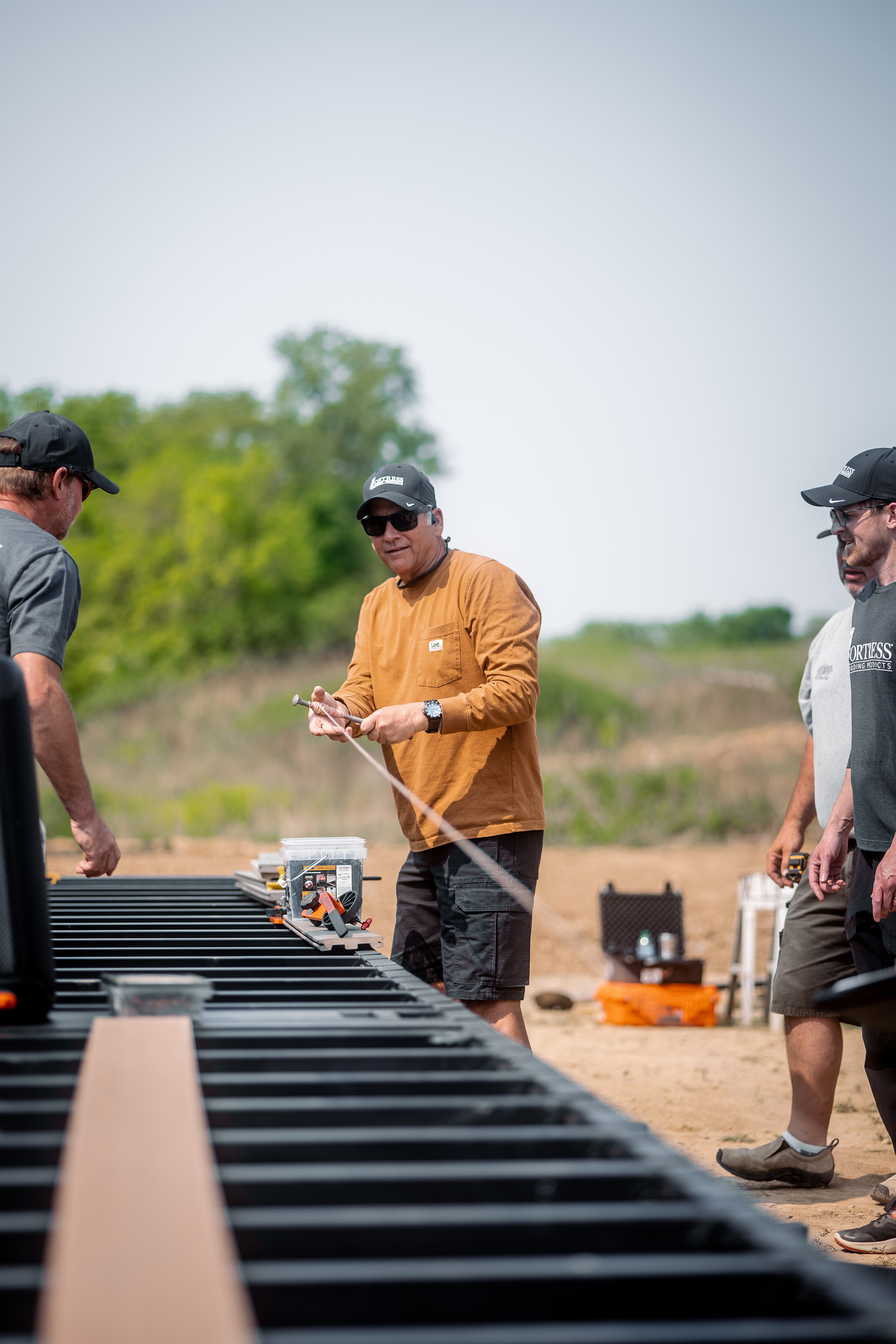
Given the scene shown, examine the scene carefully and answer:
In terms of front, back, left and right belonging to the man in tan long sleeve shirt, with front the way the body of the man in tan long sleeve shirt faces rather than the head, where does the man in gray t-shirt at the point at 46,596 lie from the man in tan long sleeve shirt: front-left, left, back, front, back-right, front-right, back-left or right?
front

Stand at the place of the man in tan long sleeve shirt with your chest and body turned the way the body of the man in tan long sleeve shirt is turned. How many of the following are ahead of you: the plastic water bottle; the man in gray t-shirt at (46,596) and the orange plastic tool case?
1

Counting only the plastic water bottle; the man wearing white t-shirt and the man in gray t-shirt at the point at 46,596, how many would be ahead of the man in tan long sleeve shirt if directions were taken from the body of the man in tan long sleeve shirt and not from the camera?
1

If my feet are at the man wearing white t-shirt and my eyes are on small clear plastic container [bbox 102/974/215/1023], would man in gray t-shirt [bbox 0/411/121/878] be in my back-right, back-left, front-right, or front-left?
front-right

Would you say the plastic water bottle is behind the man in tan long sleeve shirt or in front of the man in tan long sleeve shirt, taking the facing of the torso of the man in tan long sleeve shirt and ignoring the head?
behind

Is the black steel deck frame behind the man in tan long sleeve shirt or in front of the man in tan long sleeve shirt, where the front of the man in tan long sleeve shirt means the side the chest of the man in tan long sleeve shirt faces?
in front

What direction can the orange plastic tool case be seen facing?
toward the camera

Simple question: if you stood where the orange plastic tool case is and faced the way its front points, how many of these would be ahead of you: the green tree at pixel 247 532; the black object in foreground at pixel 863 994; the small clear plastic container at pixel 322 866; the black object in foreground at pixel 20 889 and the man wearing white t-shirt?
4

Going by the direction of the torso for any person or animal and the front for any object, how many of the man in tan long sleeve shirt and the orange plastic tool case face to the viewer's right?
0

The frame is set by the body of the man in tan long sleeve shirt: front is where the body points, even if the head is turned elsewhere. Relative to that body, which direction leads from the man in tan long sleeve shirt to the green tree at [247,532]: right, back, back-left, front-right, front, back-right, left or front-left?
back-right

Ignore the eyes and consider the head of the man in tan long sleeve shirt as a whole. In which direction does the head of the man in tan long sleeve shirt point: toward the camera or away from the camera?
toward the camera

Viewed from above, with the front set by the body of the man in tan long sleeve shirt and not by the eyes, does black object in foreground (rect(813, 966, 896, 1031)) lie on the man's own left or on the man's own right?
on the man's own left

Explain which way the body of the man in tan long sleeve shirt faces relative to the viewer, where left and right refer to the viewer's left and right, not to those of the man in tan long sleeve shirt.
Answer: facing the viewer and to the left of the viewer
